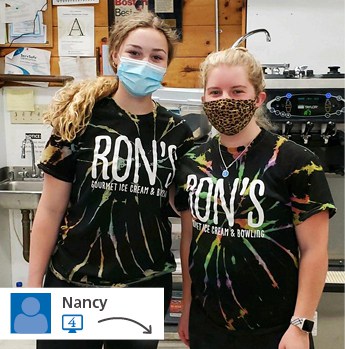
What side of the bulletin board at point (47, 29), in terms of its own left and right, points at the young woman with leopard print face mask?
front

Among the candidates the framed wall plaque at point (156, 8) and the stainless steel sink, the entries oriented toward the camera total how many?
2

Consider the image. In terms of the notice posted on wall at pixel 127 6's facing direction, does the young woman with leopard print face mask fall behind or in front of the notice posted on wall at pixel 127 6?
in front

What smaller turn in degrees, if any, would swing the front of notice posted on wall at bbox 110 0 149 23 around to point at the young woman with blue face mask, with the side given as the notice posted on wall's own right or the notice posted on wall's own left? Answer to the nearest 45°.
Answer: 0° — it already faces them
